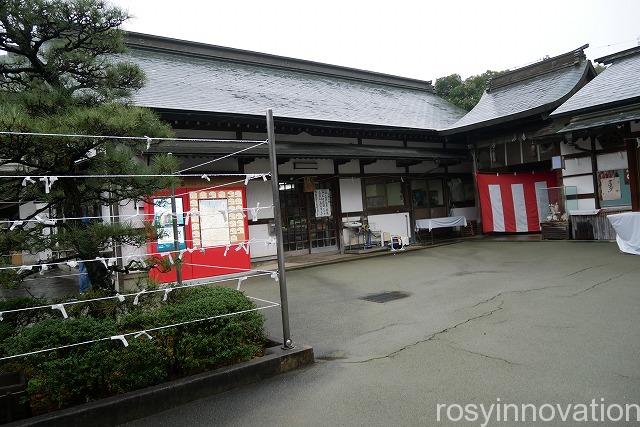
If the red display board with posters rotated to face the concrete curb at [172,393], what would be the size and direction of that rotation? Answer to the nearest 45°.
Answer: approximately 45° to its right

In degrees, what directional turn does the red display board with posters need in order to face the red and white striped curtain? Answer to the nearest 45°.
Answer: approximately 45° to its left

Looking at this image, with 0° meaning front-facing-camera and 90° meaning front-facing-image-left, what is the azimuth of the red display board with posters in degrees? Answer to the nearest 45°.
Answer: approximately 315°

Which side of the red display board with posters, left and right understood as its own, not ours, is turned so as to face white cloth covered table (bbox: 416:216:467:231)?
left

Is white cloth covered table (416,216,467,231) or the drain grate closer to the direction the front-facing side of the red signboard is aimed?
the drain grate
